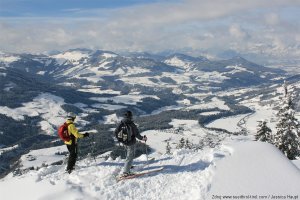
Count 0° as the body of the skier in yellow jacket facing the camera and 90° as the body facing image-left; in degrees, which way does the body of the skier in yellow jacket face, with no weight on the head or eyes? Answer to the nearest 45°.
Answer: approximately 270°

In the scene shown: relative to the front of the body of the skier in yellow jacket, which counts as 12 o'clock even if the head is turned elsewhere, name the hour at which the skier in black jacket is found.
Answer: The skier in black jacket is roughly at 1 o'clock from the skier in yellow jacket.
